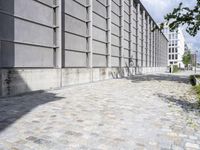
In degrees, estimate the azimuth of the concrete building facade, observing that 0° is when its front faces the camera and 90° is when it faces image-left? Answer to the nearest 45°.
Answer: approximately 315°
